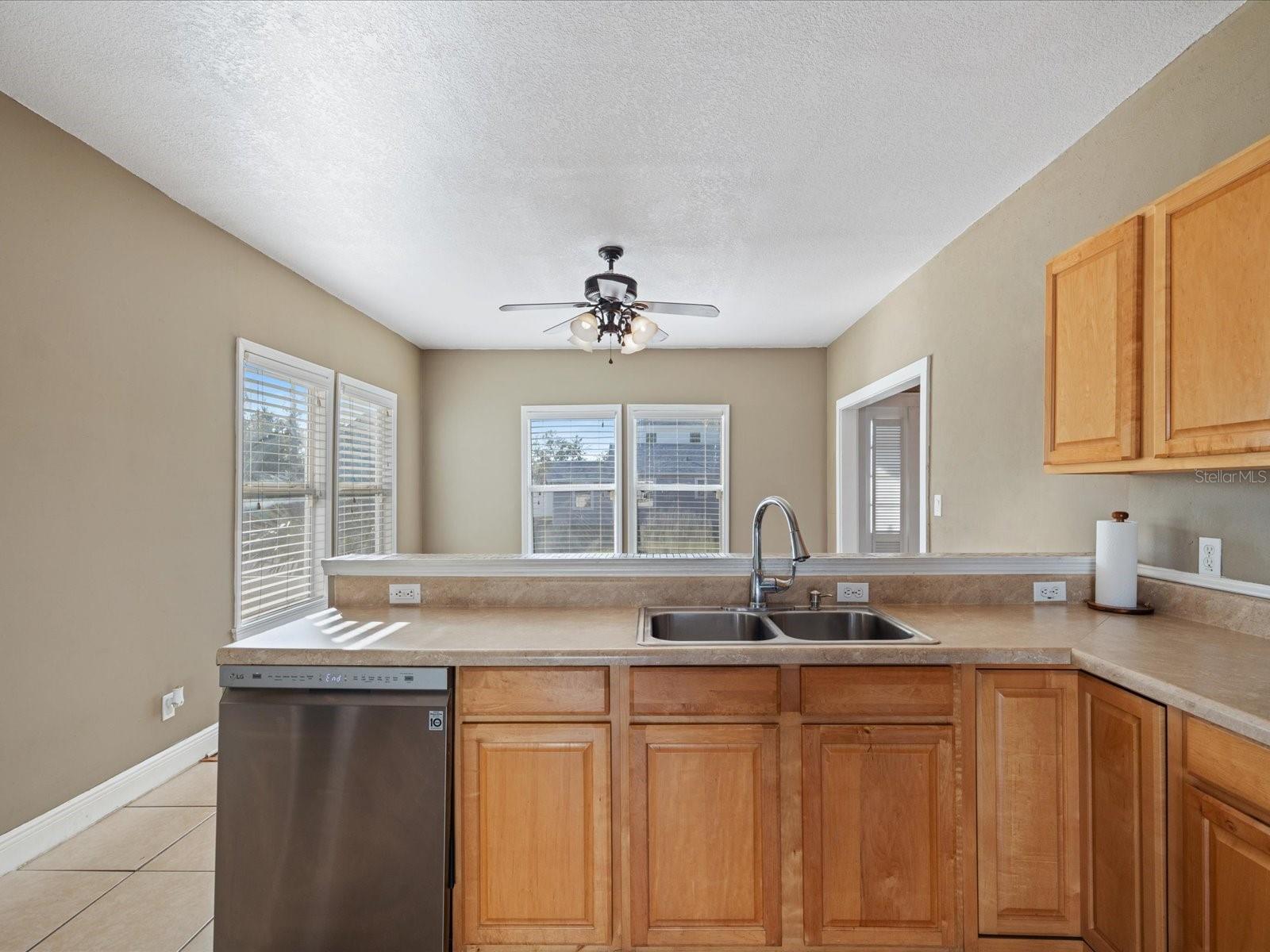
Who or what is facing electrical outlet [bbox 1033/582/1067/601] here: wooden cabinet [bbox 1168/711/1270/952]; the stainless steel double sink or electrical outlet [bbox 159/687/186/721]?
electrical outlet [bbox 159/687/186/721]

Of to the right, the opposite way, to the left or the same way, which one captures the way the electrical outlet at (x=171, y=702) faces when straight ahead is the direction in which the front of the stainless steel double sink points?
to the left

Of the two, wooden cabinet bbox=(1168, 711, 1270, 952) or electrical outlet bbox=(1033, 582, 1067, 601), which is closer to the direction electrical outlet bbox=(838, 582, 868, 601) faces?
the wooden cabinet

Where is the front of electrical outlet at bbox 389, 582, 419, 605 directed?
toward the camera

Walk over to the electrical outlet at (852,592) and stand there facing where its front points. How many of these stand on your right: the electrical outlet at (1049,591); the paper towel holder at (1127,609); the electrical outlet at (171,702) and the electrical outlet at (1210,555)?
1

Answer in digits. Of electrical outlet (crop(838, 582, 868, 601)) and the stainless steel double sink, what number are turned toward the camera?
2

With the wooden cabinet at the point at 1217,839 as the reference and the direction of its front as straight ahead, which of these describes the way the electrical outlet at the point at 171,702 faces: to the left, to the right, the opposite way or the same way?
the opposite way

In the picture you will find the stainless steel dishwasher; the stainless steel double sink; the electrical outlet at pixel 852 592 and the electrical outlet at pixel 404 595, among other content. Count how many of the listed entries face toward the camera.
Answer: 4

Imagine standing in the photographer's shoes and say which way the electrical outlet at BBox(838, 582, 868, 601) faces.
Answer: facing the viewer

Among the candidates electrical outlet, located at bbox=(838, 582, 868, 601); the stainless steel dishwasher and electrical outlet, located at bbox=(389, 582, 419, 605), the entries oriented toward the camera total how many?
3

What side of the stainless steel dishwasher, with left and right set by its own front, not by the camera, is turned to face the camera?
front

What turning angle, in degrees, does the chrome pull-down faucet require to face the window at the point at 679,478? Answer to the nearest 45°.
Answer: approximately 135° to its left

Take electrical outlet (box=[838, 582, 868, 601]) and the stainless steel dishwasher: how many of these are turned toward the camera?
2

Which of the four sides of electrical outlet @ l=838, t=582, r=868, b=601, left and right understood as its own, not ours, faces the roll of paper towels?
left

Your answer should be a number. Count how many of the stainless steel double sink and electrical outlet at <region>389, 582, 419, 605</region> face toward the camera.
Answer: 2
